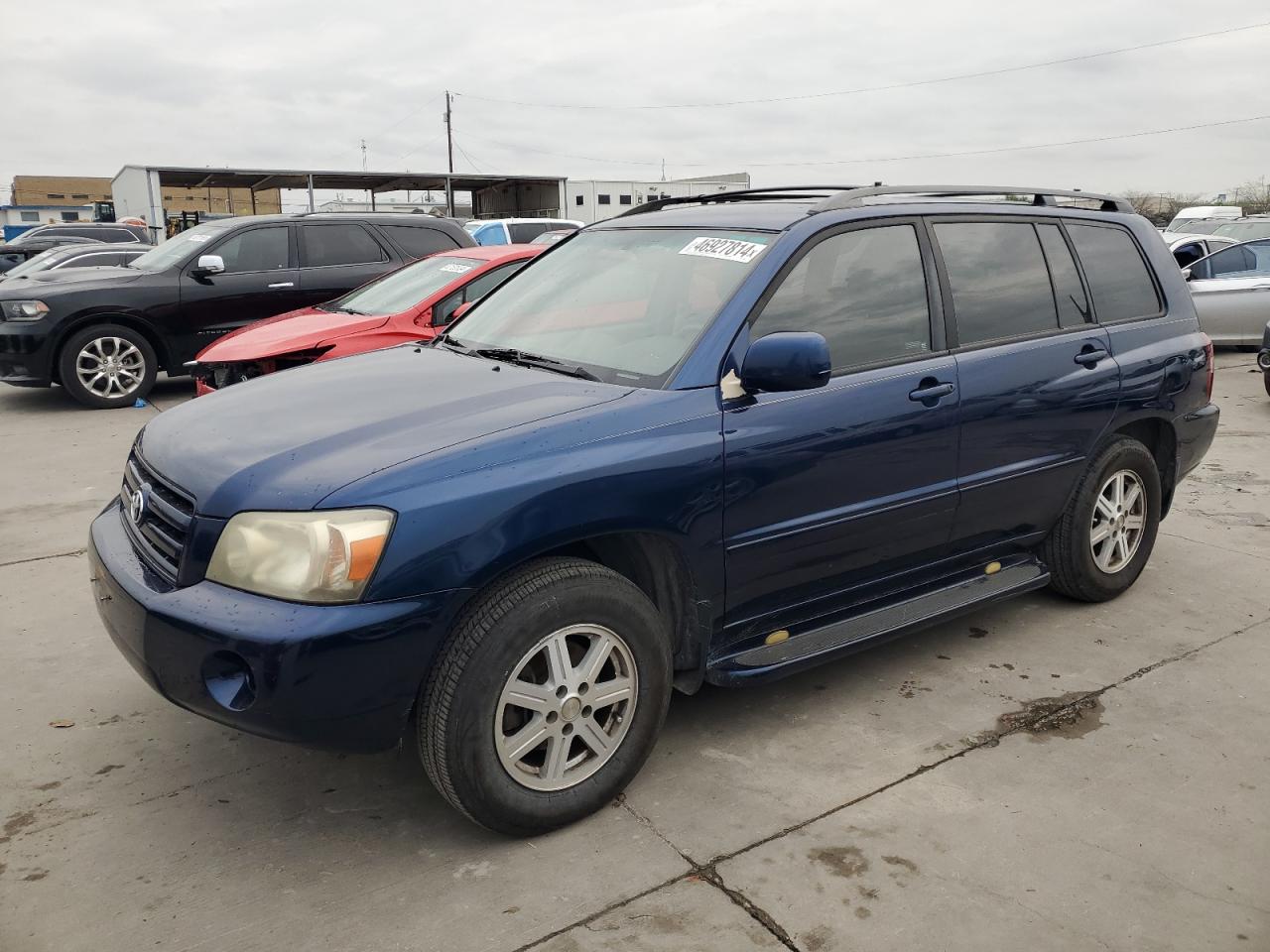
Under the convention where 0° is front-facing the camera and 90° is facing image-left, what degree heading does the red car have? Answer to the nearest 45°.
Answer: approximately 45°

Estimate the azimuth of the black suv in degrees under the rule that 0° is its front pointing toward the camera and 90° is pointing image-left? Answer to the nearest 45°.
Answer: approximately 45°

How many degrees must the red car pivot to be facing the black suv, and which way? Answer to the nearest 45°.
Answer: approximately 90° to its right

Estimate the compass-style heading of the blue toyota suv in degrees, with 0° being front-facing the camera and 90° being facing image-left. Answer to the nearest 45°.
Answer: approximately 45°

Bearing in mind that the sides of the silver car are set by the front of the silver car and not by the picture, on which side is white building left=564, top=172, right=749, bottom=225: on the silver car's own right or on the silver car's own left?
on the silver car's own right

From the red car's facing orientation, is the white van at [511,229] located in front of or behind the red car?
behind

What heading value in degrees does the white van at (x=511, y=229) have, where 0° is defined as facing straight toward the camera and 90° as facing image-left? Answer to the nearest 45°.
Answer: approximately 45°

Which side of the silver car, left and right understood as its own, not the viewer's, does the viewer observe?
left

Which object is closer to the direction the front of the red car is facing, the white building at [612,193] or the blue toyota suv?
the blue toyota suv

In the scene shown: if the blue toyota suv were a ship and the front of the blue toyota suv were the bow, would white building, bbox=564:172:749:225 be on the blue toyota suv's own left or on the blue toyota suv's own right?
on the blue toyota suv's own right
